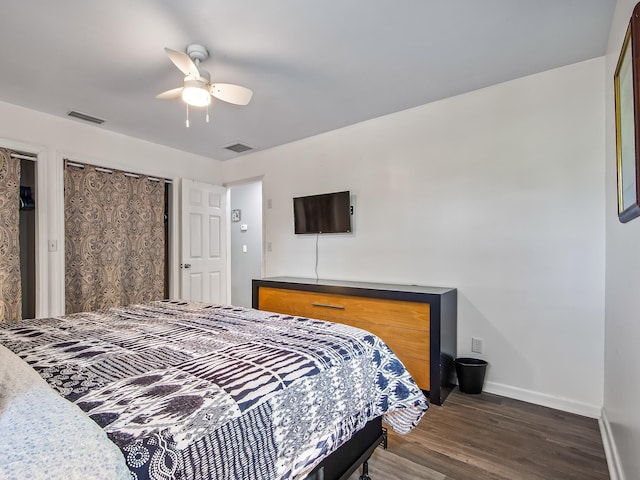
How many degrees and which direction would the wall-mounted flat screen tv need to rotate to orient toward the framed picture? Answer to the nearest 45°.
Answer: approximately 90° to its left

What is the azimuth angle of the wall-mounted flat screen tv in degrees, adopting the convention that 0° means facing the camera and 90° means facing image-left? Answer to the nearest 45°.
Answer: approximately 45°

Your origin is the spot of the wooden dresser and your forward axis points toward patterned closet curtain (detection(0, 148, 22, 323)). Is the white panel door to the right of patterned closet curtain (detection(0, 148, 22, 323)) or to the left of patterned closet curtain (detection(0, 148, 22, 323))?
right

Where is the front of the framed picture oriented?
to the viewer's left

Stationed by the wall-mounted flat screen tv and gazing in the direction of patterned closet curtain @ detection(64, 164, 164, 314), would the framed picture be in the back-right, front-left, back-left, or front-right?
back-left

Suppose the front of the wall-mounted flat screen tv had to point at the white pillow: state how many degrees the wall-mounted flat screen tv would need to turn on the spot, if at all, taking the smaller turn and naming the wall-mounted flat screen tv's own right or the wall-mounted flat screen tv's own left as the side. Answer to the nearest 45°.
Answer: approximately 45° to the wall-mounted flat screen tv's own left

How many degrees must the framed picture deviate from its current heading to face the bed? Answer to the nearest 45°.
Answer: approximately 45° to its left

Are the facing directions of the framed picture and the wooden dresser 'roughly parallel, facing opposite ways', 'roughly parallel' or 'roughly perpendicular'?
roughly perpendicular

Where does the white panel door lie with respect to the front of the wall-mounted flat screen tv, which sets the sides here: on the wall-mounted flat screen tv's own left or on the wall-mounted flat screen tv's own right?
on the wall-mounted flat screen tv's own right
